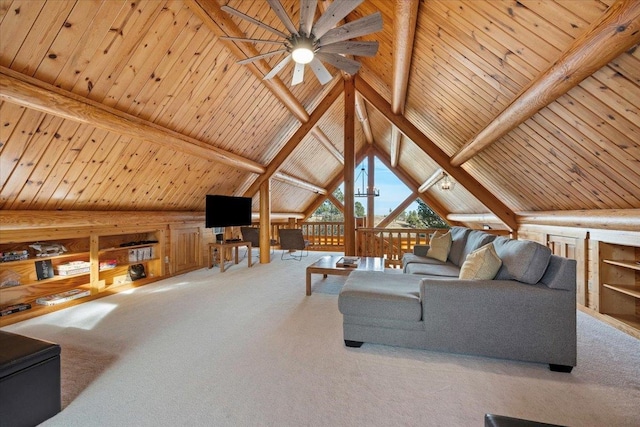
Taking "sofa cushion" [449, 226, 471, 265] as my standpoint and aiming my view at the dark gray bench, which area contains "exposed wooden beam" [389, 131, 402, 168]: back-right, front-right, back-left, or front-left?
back-right

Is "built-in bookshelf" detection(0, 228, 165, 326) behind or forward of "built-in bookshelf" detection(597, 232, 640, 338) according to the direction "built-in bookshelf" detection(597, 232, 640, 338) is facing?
forward

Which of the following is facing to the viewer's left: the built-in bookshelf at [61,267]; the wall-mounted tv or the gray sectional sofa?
the gray sectional sofa

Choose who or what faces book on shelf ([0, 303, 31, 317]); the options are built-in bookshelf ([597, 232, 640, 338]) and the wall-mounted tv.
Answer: the built-in bookshelf

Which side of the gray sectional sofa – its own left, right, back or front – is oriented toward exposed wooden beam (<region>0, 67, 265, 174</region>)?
front

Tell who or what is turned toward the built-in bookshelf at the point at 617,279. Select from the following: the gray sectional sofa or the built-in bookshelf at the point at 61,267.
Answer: the built-in bookshelf at the point at 61,267

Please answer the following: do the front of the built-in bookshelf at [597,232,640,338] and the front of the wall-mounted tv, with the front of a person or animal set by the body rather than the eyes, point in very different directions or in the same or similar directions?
very different directions

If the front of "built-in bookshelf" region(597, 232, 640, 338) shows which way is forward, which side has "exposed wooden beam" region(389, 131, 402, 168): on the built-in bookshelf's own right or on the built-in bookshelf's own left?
on the built-in bookshelf's own right

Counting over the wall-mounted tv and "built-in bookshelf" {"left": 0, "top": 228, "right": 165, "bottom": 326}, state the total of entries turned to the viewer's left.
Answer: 0

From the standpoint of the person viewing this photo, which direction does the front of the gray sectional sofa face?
facing to the left of the viewer

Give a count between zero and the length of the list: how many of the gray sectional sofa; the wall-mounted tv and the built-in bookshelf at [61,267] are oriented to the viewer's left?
1

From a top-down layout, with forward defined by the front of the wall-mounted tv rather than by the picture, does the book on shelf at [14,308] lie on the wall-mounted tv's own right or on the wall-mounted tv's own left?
on the wall-mounted tv's own right
